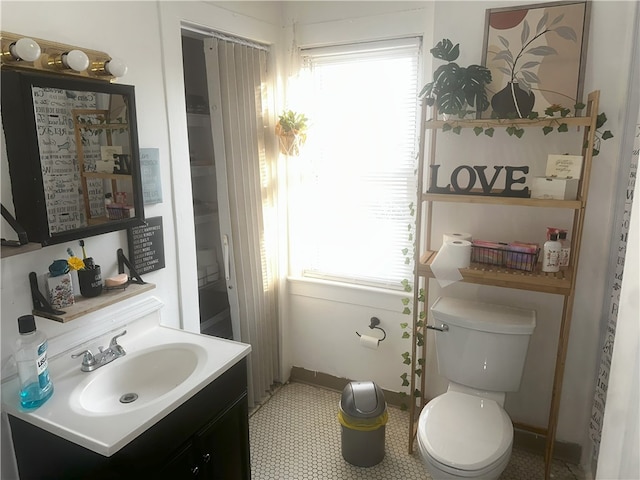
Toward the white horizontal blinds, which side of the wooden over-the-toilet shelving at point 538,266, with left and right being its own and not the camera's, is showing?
right

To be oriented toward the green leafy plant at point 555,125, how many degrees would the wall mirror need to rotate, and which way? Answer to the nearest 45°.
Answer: approximately 45° to its left

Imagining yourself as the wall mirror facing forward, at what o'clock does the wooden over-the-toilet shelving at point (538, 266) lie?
The wooden over-the-toilet shelving is roughly at 11 o'clock from the wall mirror.

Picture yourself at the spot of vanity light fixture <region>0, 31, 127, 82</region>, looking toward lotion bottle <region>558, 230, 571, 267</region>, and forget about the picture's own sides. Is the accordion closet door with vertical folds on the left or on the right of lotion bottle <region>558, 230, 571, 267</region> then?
left
